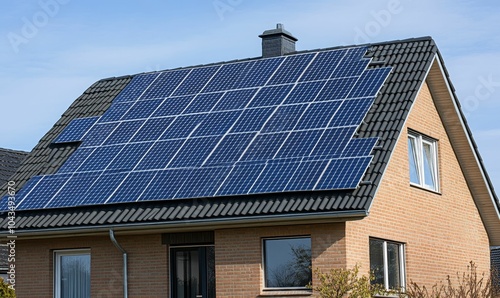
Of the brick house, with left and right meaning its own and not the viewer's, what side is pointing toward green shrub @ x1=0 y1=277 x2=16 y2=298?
front

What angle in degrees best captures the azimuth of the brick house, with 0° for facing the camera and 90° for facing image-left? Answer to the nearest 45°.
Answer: approximately 45°
